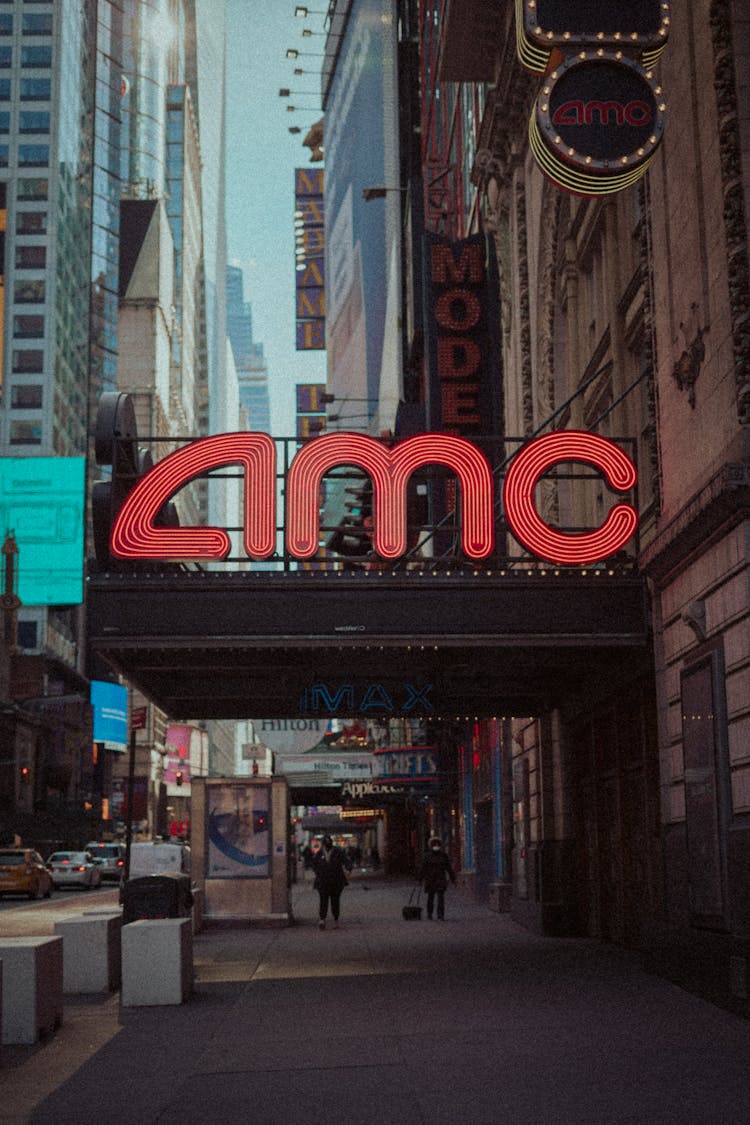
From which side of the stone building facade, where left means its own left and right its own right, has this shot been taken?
left

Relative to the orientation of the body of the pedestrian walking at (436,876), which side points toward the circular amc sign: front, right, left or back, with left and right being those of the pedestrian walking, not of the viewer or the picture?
front

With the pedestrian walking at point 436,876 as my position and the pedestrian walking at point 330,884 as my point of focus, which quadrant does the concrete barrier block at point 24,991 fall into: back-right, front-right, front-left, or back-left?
front-left

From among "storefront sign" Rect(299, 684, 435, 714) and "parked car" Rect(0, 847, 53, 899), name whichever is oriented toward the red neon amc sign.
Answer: the storefront sign

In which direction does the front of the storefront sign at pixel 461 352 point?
toward the camera

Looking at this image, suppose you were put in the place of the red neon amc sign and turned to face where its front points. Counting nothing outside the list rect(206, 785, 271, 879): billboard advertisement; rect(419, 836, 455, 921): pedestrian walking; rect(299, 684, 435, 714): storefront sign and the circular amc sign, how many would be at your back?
3

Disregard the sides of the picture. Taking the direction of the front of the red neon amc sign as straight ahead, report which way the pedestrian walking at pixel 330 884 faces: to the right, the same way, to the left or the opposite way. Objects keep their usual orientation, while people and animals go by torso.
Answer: the same way

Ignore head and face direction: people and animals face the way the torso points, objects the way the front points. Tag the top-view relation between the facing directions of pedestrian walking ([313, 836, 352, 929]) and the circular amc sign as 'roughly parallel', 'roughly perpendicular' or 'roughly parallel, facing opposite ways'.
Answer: roughly parallel

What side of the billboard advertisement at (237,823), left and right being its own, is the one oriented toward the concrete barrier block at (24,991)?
front

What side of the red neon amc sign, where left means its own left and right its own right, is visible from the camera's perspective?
front

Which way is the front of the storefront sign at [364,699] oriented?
toward the camera

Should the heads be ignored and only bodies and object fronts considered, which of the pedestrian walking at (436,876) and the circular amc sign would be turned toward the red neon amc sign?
the pedestrian walking

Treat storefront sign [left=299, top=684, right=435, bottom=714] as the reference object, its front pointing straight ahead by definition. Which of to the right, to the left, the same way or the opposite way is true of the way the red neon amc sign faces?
the same way

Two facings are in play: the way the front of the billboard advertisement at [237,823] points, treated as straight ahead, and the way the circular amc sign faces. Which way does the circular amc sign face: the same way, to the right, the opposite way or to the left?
the same way
